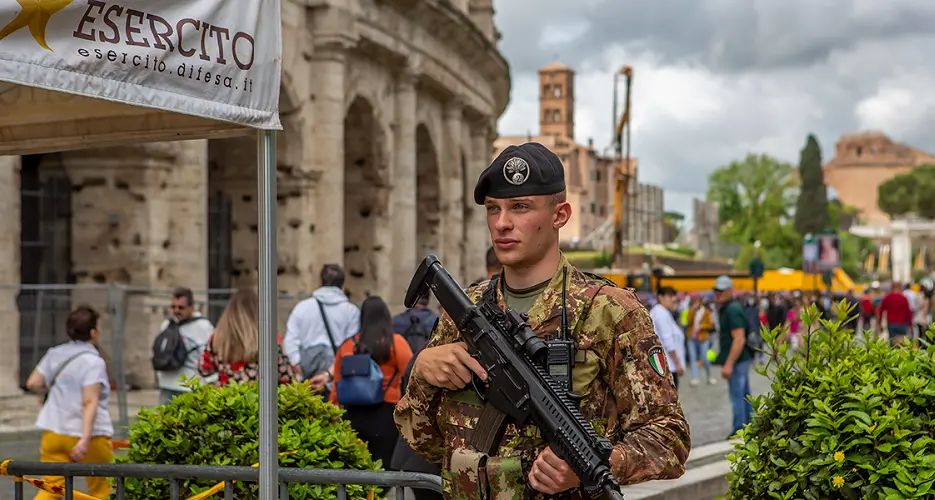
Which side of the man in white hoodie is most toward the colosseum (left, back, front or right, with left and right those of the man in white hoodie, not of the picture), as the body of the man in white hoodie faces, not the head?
front

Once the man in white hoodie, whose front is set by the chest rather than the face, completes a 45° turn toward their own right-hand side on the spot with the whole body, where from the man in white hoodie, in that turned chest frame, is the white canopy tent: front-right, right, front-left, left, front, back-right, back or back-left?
back-right

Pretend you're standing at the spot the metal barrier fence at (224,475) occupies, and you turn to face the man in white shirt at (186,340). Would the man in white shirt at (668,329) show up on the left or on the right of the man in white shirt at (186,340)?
right

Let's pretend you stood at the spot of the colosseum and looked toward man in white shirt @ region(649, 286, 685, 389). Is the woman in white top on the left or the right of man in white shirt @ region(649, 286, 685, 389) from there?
right

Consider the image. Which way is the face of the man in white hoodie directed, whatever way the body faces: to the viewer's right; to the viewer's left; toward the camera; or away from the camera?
away from the camera

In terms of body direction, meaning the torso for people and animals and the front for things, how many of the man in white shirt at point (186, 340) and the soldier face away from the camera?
0

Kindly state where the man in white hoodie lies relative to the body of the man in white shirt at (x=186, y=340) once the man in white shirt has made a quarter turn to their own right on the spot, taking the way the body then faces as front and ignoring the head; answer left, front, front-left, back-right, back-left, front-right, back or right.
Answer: back-right

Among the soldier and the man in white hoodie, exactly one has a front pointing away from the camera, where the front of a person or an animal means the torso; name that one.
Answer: the man in white hoodie

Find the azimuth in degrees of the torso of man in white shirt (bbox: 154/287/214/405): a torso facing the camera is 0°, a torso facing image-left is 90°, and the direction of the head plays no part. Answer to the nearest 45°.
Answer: approximately 45°

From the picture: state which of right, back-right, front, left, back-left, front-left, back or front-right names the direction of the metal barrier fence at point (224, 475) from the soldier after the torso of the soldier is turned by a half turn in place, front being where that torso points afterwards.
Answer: left

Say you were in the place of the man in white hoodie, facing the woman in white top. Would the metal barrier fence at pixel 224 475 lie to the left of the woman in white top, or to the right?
left

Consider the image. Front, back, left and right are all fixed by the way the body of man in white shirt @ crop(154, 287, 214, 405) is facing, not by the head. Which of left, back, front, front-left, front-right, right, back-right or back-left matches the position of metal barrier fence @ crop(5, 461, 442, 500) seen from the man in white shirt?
front-left

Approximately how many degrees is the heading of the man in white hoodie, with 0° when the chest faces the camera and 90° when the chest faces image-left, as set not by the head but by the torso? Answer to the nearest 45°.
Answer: approximately 180°

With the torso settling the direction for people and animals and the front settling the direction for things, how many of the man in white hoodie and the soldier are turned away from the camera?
1
